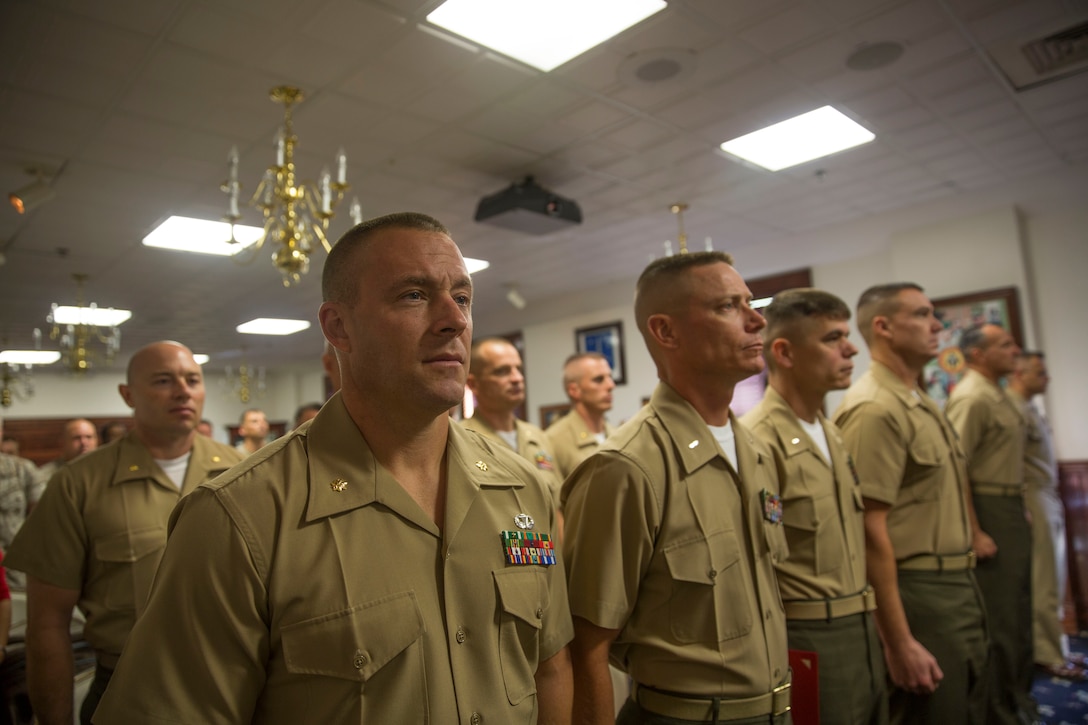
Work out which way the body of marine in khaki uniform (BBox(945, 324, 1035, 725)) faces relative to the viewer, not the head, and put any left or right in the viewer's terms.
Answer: facing to the right of the viewer

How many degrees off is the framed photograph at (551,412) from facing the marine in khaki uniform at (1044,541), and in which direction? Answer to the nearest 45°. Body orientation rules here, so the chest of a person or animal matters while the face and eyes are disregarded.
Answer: approximately 45° to its left

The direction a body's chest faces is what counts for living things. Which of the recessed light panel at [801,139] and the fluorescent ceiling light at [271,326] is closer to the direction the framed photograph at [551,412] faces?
the recessed light panel

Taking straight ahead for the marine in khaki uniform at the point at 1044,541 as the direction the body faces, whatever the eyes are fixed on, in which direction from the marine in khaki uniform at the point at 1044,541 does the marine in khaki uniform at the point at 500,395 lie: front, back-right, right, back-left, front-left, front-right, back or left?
back-right

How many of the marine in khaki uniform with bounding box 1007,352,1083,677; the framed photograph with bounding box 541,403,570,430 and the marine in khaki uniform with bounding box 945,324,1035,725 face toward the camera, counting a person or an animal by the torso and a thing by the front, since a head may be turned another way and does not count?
1

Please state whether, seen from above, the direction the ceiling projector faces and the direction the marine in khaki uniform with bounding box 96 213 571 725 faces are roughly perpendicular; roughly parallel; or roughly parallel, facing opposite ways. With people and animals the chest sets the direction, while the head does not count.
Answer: roughly parallel

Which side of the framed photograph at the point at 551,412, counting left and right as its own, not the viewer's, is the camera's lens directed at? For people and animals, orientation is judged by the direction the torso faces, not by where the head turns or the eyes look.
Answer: front

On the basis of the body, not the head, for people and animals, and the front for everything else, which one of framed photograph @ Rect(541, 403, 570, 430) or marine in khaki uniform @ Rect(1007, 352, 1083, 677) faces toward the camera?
the framed photograph

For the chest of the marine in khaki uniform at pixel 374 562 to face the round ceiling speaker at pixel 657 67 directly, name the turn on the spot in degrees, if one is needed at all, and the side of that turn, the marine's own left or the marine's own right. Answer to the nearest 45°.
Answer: approximately 90° to the marine's own left

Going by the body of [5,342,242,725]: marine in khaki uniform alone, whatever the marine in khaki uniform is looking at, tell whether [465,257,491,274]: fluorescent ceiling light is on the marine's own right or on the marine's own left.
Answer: on the marine's own left

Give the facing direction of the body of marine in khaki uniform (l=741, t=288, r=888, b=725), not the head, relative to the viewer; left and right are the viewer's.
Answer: facing the viewer and to the right of the viewer

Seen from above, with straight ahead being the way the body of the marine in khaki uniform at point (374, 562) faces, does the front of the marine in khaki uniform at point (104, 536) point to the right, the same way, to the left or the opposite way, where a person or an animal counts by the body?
the same way
